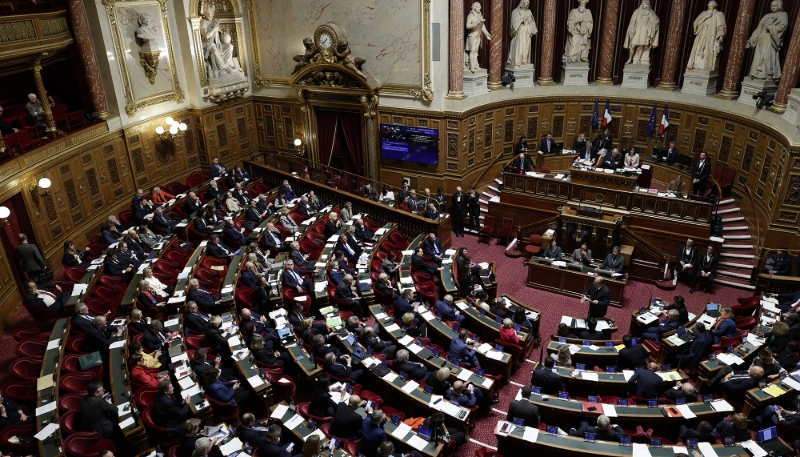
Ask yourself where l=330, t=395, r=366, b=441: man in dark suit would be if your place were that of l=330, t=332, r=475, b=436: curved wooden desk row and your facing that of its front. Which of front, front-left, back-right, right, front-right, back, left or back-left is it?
front

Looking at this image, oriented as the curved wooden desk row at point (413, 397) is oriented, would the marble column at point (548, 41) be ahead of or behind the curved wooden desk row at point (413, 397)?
ahead

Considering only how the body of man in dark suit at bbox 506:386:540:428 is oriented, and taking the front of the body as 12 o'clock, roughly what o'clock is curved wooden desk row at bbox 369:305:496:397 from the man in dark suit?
The curved wooden desk row is roughly at 10 o'clock from the man in dark suit.

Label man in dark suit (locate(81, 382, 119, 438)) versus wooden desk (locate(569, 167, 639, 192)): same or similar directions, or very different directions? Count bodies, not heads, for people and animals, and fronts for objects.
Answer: very different directions

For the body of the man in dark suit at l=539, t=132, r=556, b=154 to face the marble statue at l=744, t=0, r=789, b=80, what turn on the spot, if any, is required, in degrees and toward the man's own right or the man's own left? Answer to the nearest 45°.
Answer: approximately 90° to the man's own left

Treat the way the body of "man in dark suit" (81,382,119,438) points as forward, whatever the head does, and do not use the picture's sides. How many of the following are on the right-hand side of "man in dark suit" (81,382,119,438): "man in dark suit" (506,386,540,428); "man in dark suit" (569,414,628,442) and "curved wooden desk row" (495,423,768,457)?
3

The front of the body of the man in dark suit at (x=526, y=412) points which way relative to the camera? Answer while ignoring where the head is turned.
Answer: away from the camera

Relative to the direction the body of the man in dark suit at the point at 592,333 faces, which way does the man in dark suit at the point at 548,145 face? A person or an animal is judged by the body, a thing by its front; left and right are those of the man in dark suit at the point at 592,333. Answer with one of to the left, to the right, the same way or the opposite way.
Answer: the opposite way

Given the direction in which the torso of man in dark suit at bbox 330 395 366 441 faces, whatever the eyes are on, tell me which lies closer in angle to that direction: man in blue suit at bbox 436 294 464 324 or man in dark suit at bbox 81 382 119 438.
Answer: the man in blue suit

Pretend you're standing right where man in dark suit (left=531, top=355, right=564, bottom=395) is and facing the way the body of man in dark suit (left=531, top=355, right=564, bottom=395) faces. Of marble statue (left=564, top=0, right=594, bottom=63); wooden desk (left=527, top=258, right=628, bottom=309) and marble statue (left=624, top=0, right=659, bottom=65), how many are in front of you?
3

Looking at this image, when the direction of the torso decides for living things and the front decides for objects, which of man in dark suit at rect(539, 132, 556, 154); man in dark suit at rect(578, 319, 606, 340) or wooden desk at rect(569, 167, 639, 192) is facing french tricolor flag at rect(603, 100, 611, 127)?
man in dark suit at rect(578, 319, 606, 340)
